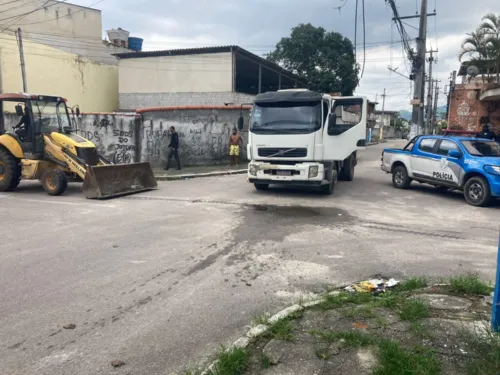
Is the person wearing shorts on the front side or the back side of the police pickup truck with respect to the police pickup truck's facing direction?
on the back side

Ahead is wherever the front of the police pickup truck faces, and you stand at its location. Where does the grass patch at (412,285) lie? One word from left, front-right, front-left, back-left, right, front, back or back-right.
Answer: front-right

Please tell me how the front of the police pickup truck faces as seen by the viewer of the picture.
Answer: facing the viewer and to the right of the viewer

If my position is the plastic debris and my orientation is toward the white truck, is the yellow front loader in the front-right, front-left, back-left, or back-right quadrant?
front-left

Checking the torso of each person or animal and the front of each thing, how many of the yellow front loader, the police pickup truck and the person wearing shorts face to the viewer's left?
0

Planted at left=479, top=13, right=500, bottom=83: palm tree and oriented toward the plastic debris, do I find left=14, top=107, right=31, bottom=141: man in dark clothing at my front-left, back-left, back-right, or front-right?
front-right

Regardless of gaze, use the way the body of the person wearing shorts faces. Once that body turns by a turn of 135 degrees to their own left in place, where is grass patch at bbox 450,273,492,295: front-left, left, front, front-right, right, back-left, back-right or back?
back-right

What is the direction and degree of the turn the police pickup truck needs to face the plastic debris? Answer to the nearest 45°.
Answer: approximately 45° to its right

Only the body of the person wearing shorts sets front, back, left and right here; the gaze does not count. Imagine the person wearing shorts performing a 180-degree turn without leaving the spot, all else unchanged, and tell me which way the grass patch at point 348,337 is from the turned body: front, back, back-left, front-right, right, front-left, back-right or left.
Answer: back

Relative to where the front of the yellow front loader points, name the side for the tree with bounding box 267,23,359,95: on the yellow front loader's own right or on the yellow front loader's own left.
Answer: on the yellow front loader's own left

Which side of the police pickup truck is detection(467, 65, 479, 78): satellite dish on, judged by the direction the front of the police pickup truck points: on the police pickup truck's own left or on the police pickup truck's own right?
on the police pickup truck's own left

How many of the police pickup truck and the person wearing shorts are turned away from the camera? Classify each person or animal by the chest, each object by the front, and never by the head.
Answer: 0

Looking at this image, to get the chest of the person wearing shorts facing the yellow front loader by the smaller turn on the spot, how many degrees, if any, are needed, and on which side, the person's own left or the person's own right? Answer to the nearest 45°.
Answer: approximately 45° to the person's own right

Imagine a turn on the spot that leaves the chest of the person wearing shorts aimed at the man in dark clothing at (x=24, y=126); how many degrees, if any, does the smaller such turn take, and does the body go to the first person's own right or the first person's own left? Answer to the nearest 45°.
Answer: approximately 45° to the first person's own right

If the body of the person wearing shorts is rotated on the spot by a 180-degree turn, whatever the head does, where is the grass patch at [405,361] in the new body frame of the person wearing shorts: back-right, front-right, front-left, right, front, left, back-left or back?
back

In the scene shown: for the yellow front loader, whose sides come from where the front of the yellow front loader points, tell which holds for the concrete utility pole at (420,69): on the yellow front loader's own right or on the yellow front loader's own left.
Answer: on the yellow front loader's own left

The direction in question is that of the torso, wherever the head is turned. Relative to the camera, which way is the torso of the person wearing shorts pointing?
toward the camera
